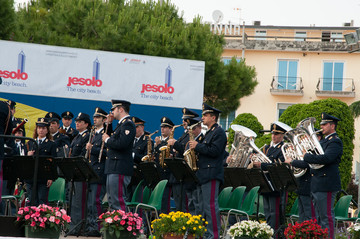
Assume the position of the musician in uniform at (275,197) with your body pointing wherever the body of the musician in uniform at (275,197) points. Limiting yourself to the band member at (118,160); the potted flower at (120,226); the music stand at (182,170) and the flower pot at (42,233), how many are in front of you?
4

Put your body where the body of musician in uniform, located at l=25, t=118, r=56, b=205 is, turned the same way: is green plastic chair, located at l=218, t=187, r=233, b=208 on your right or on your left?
on your left

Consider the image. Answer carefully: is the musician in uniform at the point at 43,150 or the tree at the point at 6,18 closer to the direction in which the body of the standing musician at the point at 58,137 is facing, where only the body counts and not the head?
the musician in uniform

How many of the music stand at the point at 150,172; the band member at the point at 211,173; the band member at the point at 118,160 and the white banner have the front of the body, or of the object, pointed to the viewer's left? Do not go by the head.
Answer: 2

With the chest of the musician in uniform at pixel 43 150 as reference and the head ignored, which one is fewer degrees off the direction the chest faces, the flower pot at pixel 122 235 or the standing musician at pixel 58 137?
the flower pot

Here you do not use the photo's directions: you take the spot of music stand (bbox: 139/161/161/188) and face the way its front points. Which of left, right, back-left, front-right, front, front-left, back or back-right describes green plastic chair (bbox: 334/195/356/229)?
front-right

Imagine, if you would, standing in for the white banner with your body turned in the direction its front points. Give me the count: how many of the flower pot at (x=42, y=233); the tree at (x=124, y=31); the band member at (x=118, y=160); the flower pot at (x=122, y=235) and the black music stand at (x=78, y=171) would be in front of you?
4

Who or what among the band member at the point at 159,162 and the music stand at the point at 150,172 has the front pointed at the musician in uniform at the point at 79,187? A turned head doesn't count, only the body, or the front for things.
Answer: the band member

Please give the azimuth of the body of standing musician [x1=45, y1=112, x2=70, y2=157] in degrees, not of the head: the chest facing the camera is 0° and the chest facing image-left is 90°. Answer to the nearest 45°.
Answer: approximately 45°

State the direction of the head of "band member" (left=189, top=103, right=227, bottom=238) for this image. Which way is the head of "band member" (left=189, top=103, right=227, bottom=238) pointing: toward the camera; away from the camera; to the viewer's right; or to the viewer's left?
to the viewer's left

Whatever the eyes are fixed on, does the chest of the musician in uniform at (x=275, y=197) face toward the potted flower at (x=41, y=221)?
yes

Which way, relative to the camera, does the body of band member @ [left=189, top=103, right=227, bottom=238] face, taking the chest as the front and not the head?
to the viewer's left
